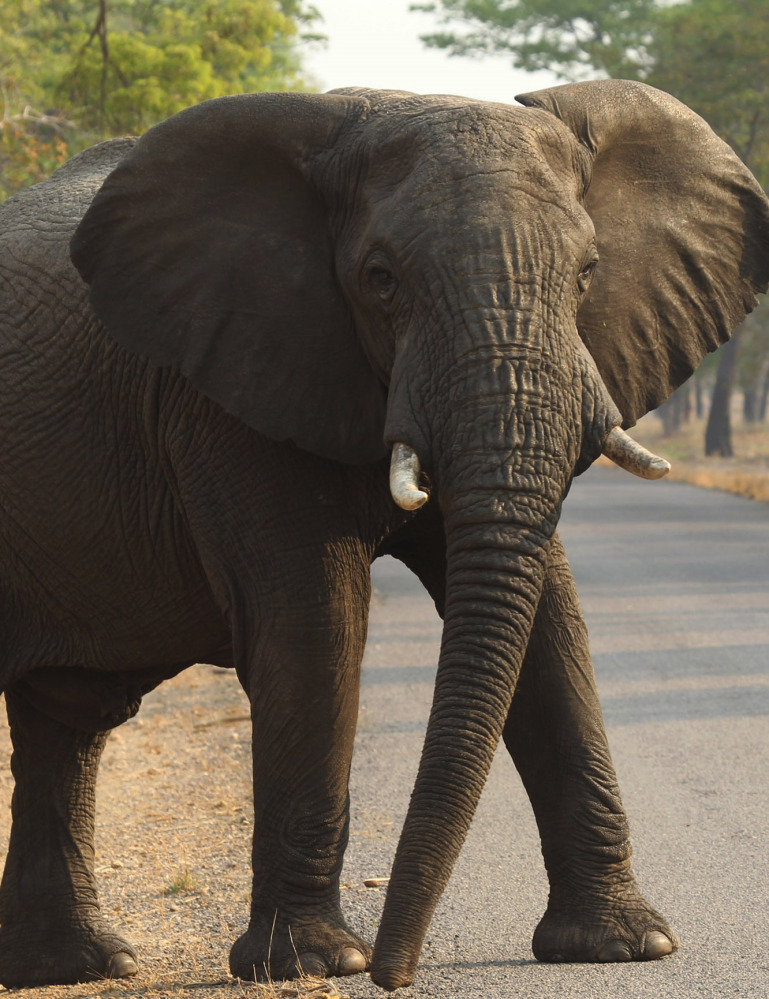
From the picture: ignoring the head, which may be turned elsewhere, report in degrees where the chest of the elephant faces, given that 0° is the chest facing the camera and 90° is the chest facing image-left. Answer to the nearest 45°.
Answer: approximately 315°

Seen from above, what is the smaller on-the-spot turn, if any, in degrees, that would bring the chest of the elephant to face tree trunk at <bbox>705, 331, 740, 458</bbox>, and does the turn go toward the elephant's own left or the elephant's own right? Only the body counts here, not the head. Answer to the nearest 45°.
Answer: approximately 135° to the elephant's own left
